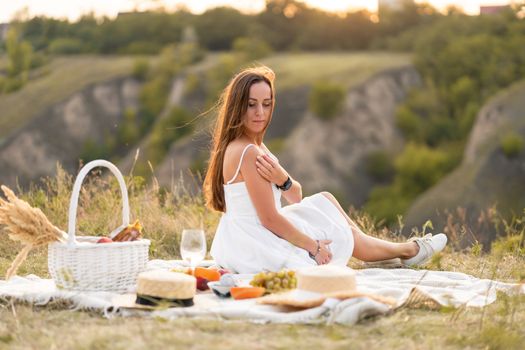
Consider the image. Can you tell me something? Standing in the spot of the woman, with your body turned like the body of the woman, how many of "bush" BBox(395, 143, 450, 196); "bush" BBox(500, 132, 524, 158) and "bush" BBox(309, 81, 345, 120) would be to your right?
0

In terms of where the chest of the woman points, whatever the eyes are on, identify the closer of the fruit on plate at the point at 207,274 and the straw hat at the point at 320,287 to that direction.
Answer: the straw hat

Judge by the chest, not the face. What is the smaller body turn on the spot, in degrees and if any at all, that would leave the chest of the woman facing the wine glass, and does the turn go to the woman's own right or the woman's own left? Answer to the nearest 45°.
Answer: approximately 135° to the woman's own right

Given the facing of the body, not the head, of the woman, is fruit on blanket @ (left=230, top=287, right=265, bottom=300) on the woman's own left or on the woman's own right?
on the woman's own right

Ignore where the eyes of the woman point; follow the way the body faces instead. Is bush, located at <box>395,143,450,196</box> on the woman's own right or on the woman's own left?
on the woman's own left

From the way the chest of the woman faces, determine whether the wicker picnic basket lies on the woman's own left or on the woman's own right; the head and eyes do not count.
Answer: on the woman's own right

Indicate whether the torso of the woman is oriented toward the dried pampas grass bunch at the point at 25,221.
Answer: no
